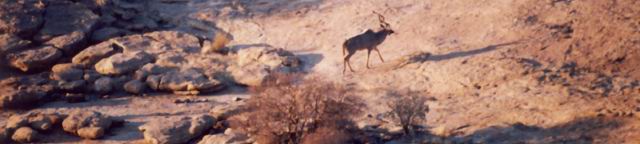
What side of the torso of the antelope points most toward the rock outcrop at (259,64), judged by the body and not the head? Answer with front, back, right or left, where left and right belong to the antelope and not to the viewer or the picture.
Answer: back

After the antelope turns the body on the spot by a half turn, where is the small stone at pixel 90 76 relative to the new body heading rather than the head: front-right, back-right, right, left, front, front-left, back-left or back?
front

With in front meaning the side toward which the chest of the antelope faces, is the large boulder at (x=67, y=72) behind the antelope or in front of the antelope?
behind

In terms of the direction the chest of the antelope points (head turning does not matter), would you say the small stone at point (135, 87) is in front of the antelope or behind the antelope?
behind

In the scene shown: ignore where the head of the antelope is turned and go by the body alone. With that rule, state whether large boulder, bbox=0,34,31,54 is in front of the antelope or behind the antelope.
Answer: behind

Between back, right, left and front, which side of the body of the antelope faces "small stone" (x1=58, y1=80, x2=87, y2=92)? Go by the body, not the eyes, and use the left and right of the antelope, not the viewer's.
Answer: back

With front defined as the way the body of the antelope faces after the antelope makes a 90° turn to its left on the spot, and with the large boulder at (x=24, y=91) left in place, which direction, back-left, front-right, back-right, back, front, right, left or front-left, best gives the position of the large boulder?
left

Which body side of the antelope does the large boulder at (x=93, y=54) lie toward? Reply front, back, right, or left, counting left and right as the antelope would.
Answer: back

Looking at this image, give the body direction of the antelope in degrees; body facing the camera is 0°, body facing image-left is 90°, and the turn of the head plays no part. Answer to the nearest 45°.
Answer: approximately 270°

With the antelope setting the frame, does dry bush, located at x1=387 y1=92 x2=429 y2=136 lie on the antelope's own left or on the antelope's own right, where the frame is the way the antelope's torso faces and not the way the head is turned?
on the antelope's own right

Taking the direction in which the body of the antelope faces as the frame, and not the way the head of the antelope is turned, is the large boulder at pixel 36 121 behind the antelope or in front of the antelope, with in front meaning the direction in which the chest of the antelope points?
behind

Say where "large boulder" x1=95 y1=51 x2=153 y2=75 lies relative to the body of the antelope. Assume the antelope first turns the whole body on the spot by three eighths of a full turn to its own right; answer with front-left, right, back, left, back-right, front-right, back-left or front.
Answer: front-right

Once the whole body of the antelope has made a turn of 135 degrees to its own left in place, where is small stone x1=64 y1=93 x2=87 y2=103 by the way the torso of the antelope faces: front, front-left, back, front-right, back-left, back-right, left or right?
front-left
